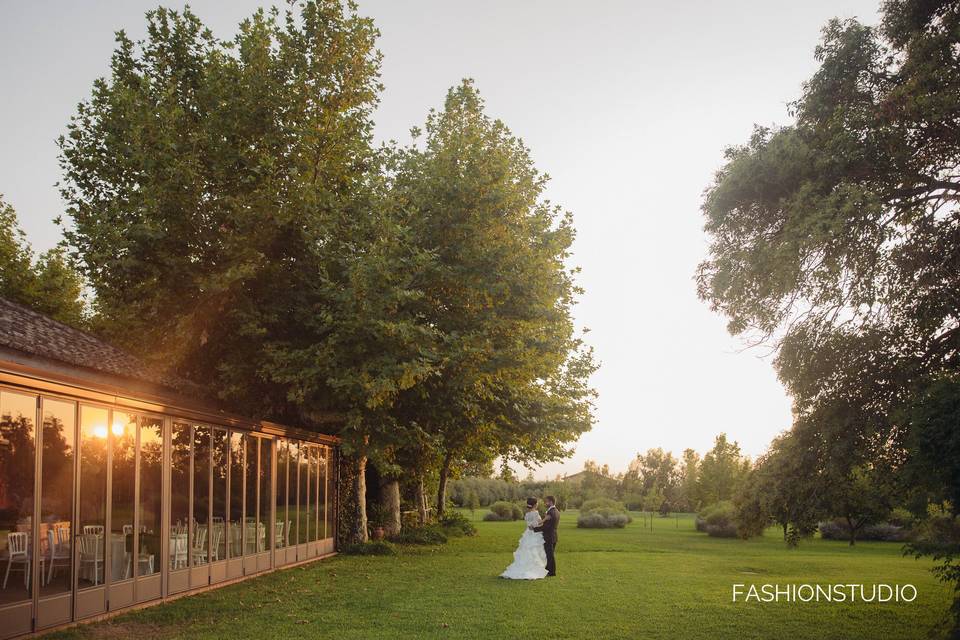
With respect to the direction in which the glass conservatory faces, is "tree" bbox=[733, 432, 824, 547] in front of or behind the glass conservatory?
in front

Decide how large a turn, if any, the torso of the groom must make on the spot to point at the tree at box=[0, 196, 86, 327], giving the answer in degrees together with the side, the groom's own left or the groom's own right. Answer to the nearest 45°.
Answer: approximately 45° to the groom's own right

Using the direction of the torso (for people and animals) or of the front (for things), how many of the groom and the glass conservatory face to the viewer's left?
1

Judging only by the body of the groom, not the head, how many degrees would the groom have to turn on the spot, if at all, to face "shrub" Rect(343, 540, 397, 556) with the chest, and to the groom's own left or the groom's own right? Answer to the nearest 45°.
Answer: approximately 45° to the groom's own right

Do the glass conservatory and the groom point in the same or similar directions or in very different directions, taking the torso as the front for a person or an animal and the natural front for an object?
very different directions

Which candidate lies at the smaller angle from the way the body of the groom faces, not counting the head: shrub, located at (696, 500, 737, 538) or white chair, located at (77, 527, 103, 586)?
the white chair

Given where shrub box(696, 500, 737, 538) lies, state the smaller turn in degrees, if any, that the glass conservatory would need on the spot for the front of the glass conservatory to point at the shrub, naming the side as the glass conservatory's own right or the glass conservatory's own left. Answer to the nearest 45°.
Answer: approximately 90° to the glass conservatory's own left

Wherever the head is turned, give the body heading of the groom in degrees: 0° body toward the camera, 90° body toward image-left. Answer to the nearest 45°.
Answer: approximately 90°

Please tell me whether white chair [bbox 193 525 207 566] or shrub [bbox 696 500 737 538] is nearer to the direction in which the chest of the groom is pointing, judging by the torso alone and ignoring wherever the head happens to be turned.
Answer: the white chair

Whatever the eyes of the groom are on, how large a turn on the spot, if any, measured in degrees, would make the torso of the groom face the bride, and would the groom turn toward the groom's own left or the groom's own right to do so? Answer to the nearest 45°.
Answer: approximately 45° to the groom's own left

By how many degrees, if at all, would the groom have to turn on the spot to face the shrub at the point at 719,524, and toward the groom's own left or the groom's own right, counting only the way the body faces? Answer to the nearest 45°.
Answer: approximately 90° to the groom's own right

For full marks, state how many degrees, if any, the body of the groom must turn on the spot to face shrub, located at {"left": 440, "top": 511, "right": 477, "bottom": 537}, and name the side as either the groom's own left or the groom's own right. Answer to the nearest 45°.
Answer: approximately 90° to the groom's own right
